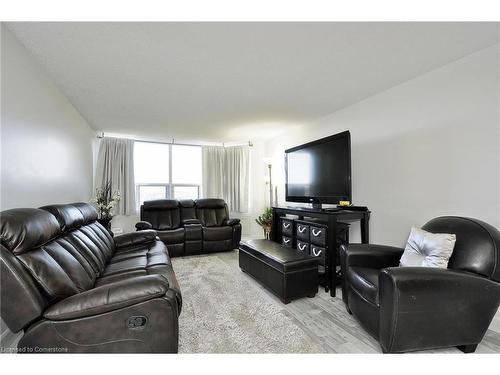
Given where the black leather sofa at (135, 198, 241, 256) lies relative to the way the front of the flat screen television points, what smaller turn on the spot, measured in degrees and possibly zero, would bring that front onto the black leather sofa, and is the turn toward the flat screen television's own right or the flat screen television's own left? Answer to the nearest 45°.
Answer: approximately 45° to the flat screen television's own right

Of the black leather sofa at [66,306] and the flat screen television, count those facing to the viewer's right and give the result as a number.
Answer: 1

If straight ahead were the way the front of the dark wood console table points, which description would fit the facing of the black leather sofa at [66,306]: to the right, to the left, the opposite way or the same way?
the opposite way

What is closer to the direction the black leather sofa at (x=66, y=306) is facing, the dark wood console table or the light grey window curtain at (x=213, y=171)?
the dark wood console table

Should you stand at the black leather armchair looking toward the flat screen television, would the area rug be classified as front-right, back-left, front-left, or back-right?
front-left

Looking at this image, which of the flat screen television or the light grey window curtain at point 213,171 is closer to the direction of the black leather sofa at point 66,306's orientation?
the flat screen television

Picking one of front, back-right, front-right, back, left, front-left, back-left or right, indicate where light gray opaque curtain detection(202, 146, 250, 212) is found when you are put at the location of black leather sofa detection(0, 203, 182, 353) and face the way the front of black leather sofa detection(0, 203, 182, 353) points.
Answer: front-left

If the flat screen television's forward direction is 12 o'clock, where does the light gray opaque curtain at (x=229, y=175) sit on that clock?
The light gray opaque curtain is roughly at 3 o'clock from the flat screen television.

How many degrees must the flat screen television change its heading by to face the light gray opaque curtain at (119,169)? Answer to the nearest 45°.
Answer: approximately 45° to its right

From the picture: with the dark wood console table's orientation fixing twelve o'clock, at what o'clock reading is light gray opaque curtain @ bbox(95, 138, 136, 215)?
The light gray opaque curtain is roughly at 2 o'clock from the dark wood console table.

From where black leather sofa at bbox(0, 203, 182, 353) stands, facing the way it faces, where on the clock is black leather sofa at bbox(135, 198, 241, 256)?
black leather sofa at bbox(135, 198, 241, 256) is roughly at 10 o'clock from black leather sofa at bbox(0, 203, 182, 353).

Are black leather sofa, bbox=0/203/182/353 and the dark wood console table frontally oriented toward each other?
yes

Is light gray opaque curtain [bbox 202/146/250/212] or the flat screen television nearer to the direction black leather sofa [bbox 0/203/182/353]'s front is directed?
the flat screen television

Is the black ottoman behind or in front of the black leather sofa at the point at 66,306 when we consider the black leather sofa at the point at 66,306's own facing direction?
in front

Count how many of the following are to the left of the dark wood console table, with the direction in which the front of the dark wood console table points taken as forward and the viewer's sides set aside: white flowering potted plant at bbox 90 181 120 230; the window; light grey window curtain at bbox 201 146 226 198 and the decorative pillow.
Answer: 1

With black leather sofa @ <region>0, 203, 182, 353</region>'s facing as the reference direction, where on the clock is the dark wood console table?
The dark wood console table is roughly at 12 o'clock from the black leather sofa.

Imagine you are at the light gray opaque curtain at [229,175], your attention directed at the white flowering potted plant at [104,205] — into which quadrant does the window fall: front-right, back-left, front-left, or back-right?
front-right

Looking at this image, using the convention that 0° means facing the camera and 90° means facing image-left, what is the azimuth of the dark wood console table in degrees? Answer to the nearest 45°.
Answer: approximately 45°

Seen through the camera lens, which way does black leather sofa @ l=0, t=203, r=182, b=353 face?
facing to the right of the viewer
